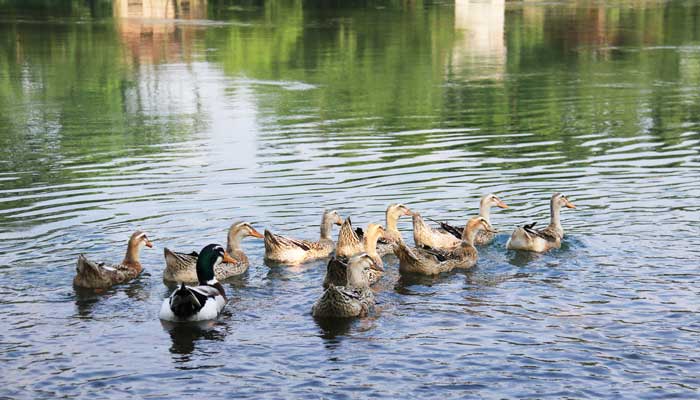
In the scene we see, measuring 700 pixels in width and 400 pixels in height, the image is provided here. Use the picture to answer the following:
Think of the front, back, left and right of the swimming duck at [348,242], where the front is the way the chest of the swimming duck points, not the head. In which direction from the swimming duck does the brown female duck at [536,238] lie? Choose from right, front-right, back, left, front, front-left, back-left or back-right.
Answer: front-right

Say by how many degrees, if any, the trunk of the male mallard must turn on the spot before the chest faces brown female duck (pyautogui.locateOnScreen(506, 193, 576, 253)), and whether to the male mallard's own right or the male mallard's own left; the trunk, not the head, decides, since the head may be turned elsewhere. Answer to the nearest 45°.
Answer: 0° — it already faces it

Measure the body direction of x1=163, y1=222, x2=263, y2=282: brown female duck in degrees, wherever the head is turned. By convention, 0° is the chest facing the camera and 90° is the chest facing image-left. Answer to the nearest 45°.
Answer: approximately 270°

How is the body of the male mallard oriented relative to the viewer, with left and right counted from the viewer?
facing away from the viewer and to the right of the viewer

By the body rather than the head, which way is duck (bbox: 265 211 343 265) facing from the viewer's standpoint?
to the viewer's right

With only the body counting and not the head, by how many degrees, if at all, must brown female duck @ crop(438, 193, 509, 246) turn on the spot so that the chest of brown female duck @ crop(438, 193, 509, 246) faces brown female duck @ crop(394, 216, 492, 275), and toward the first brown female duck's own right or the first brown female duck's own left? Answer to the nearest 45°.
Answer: approximately 90° to the first brown female duck's own right

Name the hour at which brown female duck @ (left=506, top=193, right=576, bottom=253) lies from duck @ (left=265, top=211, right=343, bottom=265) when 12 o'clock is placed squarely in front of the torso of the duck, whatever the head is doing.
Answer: The brown female duck is roughly at 12 o'clock from the duck.

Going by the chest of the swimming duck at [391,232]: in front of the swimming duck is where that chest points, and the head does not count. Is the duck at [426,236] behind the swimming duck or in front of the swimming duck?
in front

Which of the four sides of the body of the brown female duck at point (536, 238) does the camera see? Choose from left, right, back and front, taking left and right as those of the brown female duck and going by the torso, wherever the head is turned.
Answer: right

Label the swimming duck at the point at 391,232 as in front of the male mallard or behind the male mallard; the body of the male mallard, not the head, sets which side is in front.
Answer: in front

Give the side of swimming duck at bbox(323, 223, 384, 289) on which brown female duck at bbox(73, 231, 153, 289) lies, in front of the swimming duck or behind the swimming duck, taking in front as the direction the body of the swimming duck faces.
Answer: behind

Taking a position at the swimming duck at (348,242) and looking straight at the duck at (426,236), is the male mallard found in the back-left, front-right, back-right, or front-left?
back-right

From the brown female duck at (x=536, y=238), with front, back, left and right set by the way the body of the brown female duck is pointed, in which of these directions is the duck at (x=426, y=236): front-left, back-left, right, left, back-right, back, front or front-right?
back

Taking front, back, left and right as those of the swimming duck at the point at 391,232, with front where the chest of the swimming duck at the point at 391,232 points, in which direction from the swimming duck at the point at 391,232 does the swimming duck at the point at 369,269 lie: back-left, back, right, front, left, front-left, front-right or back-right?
right

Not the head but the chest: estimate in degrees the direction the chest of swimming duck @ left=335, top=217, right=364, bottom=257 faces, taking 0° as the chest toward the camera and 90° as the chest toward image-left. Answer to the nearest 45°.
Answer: approximately 225°

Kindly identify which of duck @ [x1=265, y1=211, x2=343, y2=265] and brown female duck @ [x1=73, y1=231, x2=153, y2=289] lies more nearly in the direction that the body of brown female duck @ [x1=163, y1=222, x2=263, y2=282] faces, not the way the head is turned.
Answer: the duck
